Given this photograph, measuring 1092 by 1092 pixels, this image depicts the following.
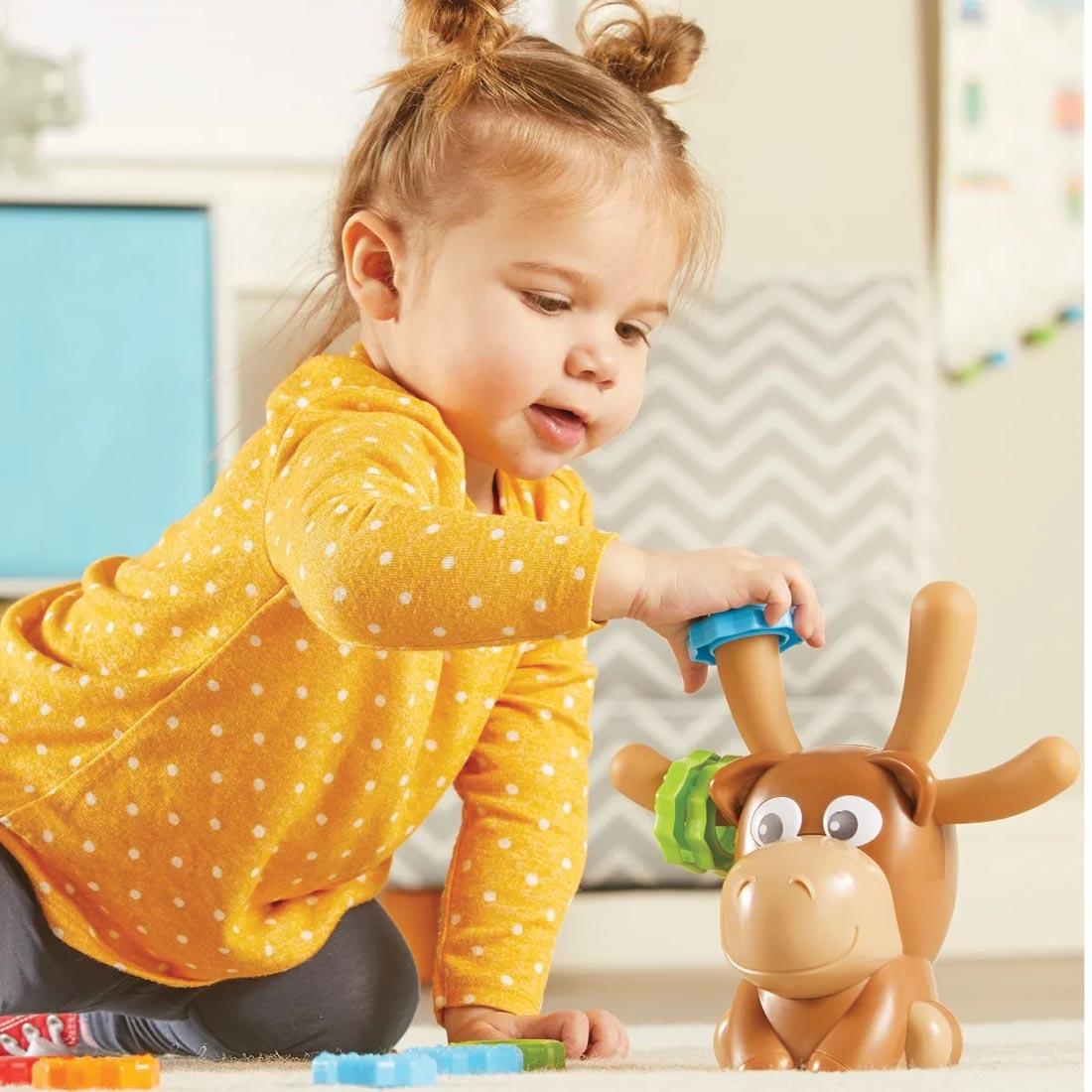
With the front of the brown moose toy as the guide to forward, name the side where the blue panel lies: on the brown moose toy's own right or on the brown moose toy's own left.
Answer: on the brown moose toy's own right

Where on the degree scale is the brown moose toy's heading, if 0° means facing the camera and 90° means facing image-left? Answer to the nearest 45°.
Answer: approximately 45°

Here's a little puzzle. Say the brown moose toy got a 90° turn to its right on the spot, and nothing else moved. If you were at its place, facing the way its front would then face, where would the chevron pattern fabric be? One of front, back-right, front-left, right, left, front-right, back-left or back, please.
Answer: front-right

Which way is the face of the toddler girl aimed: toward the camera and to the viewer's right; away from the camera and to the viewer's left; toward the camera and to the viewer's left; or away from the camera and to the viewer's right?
toward the camera and to the viewer's right
